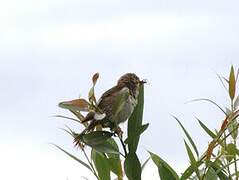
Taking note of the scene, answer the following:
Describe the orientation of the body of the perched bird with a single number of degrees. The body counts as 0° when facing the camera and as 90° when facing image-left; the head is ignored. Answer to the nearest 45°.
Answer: approximately 270°
